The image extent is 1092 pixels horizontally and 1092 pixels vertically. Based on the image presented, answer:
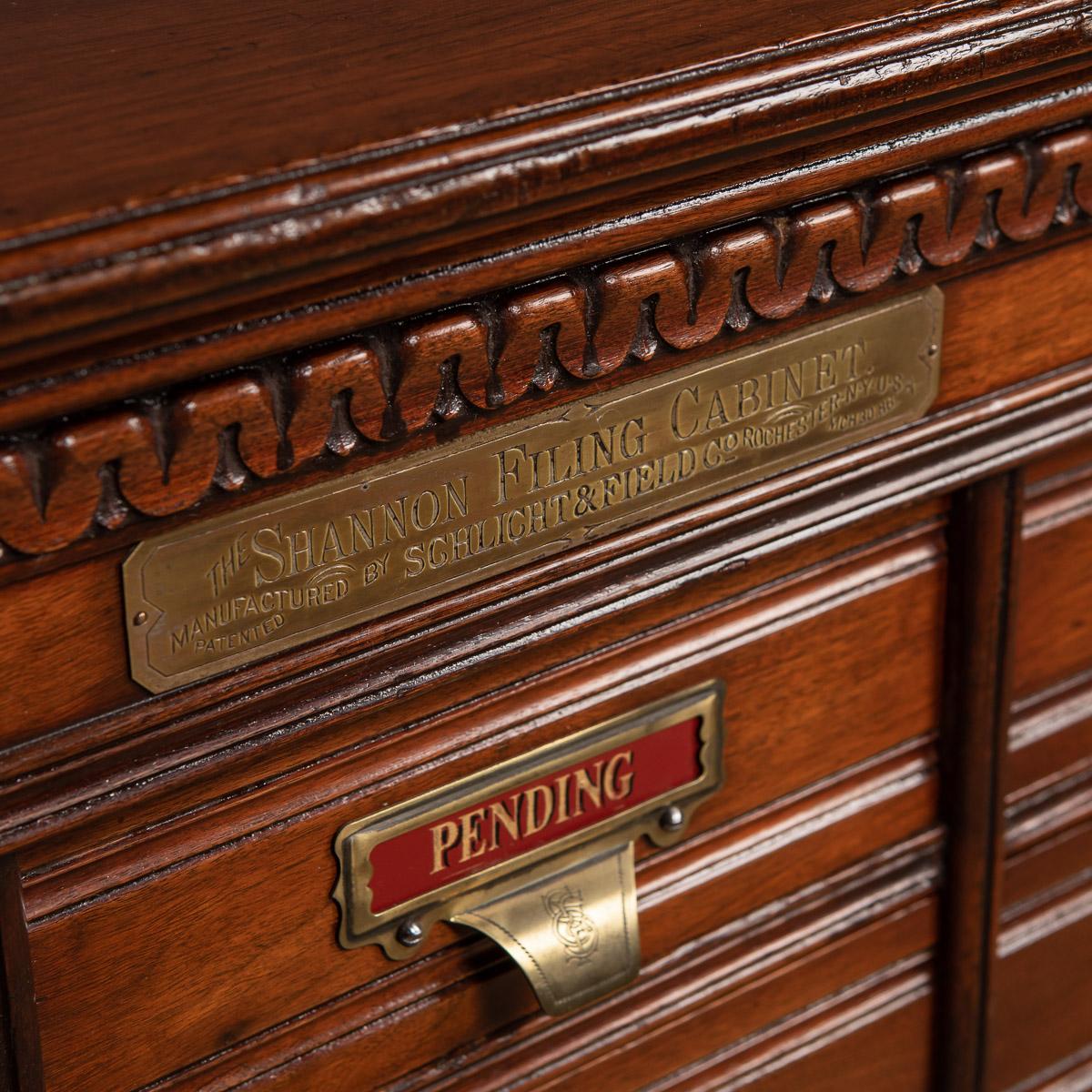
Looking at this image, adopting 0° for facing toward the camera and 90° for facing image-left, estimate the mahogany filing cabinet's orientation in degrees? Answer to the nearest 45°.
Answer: approximately 315°
